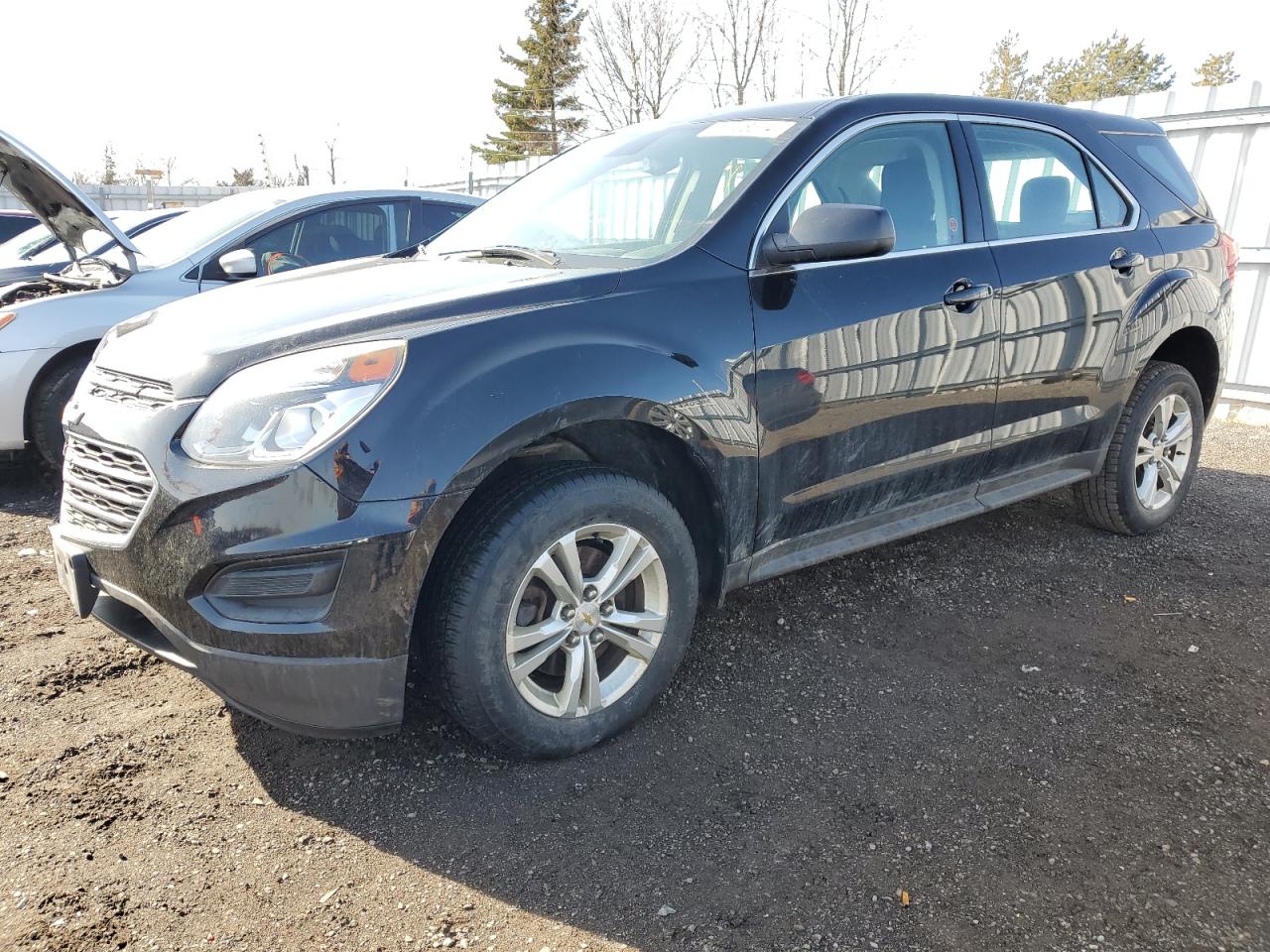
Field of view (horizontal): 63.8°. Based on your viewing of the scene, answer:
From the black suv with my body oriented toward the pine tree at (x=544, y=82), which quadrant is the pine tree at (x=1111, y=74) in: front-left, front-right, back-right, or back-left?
front-right

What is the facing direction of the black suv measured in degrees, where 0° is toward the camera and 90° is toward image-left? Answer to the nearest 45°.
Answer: approximately 45°

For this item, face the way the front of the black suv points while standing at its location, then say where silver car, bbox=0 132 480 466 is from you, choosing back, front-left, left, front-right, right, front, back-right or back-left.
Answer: right

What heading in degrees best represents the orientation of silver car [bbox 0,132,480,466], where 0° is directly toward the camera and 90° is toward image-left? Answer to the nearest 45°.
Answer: approximately 45°

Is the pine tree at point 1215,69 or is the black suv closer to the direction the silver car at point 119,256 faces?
the black suv

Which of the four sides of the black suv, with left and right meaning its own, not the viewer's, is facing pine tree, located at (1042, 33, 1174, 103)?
back

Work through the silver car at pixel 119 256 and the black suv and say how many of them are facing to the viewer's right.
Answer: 0

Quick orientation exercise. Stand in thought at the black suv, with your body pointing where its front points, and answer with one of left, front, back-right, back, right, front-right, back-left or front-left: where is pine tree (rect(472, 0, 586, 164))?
back-right

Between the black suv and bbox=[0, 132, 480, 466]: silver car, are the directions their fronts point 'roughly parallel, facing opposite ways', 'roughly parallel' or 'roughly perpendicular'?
roughly parallel

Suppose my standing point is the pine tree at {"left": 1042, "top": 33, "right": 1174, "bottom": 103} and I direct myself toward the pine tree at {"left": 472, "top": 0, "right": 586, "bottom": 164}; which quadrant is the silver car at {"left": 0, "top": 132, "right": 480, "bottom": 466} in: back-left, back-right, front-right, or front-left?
front-left

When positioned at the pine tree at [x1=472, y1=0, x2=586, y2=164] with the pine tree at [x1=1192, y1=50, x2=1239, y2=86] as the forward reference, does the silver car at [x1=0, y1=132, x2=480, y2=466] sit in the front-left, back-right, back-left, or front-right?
back-right

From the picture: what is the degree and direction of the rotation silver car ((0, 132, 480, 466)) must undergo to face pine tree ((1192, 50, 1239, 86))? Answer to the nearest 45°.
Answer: approximately 180°
